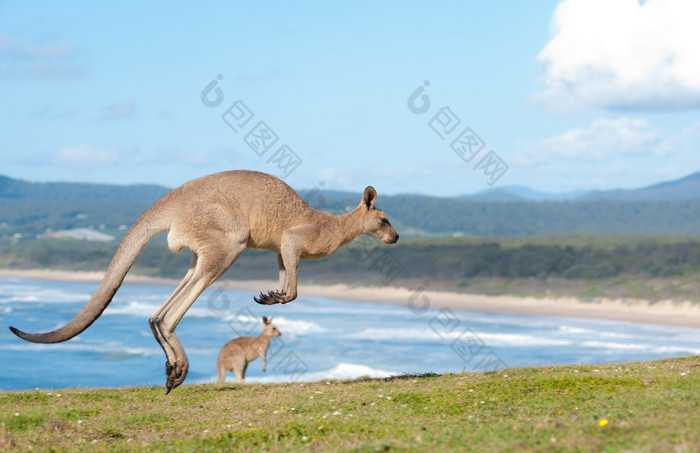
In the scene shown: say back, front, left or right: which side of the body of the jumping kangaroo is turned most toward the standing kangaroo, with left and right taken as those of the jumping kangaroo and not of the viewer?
left

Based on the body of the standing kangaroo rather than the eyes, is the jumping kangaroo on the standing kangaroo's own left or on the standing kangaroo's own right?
on the standing kangaroo's own right

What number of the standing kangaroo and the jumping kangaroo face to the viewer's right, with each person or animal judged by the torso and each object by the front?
2

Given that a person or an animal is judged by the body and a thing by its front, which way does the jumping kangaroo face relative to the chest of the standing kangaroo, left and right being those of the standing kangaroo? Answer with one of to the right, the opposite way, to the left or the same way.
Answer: the same way

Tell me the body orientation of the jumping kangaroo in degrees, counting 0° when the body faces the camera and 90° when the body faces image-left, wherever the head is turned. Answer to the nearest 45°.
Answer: approximately 270°

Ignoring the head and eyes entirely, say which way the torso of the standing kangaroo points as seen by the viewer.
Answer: to the viewer's right
